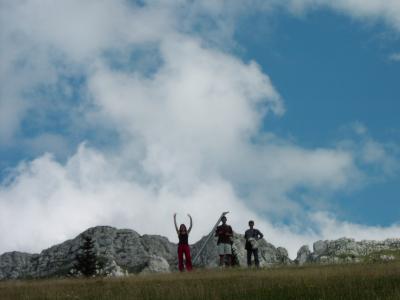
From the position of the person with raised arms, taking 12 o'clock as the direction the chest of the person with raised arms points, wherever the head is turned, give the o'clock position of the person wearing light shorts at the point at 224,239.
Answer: The person wearing light shorts is roughly at 8 o'clock from the person with raised arms.

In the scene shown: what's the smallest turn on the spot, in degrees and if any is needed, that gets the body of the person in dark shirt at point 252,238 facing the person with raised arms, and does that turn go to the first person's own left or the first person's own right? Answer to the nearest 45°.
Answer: approximately 45° to the first person's own right

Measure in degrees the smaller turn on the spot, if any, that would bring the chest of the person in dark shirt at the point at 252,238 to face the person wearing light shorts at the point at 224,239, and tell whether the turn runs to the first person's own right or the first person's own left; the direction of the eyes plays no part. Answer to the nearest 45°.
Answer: approximately 90° to the first person's own right

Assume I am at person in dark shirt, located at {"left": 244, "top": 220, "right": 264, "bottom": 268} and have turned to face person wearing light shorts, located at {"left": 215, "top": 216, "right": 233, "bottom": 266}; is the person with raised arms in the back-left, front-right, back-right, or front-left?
front-left

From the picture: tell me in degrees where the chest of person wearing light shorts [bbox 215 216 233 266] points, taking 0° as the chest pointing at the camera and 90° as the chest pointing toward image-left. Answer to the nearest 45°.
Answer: approximately 0°

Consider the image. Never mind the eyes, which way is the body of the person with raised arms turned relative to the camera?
toward the camera

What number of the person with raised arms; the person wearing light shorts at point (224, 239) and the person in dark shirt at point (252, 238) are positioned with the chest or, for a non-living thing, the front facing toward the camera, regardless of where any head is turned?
3

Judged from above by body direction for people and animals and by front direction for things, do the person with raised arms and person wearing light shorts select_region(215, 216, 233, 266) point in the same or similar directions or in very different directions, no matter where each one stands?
same or similar directions

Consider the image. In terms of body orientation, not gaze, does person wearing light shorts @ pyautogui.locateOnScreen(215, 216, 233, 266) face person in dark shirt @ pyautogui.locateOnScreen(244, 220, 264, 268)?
no

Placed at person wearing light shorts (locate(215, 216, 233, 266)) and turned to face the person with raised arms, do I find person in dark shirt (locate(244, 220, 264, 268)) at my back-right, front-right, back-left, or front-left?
back-left

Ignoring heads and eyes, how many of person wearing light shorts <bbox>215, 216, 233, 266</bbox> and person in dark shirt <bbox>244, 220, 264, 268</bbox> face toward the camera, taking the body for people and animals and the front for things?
2

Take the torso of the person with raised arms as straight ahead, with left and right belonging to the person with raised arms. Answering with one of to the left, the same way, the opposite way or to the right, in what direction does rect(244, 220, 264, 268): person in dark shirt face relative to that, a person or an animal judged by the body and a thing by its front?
the same way

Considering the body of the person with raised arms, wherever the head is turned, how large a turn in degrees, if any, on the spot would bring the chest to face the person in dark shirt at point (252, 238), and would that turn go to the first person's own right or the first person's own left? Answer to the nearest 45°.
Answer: approximately 90° to the first person's own left
